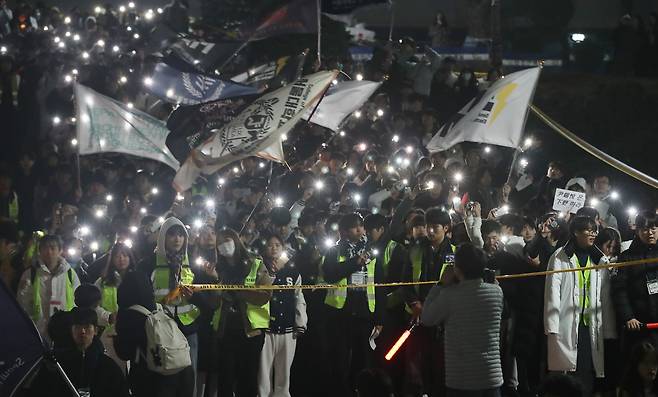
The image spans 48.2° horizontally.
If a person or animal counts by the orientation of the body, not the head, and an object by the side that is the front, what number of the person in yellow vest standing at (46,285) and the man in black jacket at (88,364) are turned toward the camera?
2

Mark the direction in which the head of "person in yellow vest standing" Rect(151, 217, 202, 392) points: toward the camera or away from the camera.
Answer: toward the camera

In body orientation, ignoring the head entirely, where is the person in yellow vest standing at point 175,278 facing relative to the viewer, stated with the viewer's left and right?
facing the viewer and to the right of the viewer

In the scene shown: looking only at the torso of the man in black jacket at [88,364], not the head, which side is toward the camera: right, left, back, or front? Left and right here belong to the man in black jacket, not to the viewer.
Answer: front

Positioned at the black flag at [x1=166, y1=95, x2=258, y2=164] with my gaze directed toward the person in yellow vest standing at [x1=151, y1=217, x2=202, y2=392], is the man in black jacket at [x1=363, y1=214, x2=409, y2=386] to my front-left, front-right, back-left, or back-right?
front-left

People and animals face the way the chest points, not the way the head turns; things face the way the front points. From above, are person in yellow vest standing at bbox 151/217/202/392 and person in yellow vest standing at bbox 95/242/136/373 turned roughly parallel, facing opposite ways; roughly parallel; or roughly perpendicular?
roughly parallel

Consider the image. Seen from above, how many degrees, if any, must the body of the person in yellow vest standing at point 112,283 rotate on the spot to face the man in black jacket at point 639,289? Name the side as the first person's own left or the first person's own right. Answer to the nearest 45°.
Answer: approximately 45° to the first person's own left

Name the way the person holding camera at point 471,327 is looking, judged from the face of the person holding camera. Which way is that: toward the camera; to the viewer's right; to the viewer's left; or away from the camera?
away from the camera

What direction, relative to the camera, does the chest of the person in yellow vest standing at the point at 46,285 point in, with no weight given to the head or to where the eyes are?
toward the camera

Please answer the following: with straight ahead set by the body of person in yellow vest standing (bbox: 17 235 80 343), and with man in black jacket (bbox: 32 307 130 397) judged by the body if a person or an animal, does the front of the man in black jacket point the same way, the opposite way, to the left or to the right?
the same way

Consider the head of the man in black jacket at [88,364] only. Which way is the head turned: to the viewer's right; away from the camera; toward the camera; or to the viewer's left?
toward the camera
